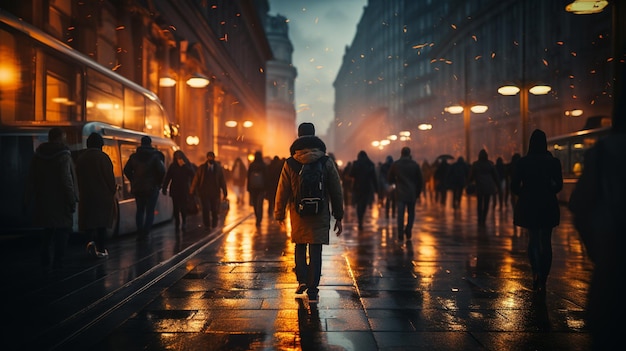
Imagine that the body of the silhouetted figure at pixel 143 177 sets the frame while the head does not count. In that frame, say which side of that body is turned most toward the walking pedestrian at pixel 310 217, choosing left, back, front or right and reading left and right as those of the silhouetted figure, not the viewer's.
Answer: back

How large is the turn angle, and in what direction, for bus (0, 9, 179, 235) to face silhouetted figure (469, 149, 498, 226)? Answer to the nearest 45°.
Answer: approximately 45° to its right

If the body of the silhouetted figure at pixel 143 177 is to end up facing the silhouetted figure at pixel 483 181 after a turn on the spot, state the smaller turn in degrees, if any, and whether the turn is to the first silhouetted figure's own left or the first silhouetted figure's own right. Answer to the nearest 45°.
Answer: approximately 90° to the first silhouetted figure's own right

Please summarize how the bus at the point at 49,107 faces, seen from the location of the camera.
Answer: facing away from the viewer and to the right of the viewer

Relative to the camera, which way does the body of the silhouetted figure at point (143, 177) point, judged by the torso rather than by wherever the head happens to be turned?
away from the camera

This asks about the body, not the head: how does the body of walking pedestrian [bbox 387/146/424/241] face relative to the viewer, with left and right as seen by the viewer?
facing away from the viewer

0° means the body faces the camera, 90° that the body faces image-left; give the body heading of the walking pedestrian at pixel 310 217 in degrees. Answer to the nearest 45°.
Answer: approximately 180°
